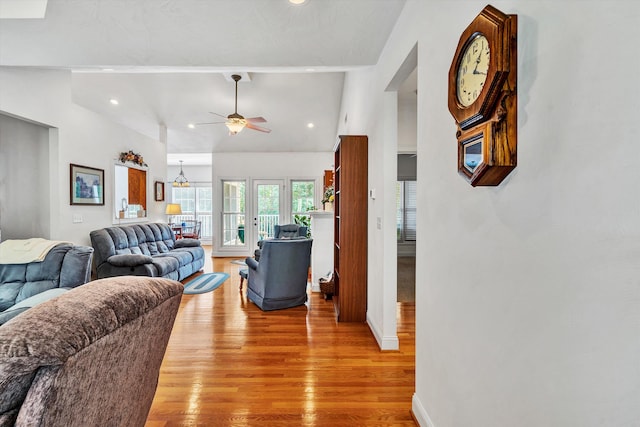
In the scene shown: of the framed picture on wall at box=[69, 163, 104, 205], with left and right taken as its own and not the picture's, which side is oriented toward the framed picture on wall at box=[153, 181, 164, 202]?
left

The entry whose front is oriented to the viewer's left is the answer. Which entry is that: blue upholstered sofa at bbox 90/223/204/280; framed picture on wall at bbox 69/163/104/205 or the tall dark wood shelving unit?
the tall dark wood shelving unit

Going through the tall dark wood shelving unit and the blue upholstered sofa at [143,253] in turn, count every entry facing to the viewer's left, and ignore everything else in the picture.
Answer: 1

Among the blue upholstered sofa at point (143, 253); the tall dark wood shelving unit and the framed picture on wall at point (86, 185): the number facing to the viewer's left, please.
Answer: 1

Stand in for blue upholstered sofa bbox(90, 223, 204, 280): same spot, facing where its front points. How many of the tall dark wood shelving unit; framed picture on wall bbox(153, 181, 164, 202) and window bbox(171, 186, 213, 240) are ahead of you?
1

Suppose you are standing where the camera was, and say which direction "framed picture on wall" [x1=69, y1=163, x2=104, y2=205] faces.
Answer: facing the viewer and to the right of the viewer

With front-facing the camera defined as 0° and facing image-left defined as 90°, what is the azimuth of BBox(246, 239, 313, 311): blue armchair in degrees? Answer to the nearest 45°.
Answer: approximately 135°

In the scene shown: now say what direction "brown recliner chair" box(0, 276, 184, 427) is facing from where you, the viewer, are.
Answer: facing away from the viewer and to the left of the viewer

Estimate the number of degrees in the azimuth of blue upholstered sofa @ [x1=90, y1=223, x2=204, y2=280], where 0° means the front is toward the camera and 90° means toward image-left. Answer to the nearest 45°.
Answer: approximately 315°

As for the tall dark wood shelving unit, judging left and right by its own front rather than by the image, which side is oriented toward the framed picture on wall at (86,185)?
front

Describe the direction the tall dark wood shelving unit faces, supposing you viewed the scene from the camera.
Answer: facing to the left of the viewer

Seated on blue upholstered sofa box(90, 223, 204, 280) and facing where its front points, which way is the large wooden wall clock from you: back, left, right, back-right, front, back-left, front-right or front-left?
front-right

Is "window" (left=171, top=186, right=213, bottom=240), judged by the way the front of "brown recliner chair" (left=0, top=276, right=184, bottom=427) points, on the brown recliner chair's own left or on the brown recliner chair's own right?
on the brown recliner chair's own right

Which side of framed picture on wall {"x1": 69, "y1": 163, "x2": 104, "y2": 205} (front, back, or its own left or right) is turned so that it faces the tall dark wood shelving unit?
front

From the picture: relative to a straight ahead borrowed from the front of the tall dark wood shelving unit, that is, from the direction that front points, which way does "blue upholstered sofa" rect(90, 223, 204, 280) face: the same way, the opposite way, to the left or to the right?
the opposite way

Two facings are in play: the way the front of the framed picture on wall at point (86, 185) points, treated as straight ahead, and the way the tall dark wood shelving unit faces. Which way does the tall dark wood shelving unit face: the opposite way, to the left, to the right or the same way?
the opposite way

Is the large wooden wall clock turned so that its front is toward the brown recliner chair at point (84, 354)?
yes

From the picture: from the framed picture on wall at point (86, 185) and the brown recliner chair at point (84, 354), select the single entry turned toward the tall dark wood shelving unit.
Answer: the framed picture on wall
